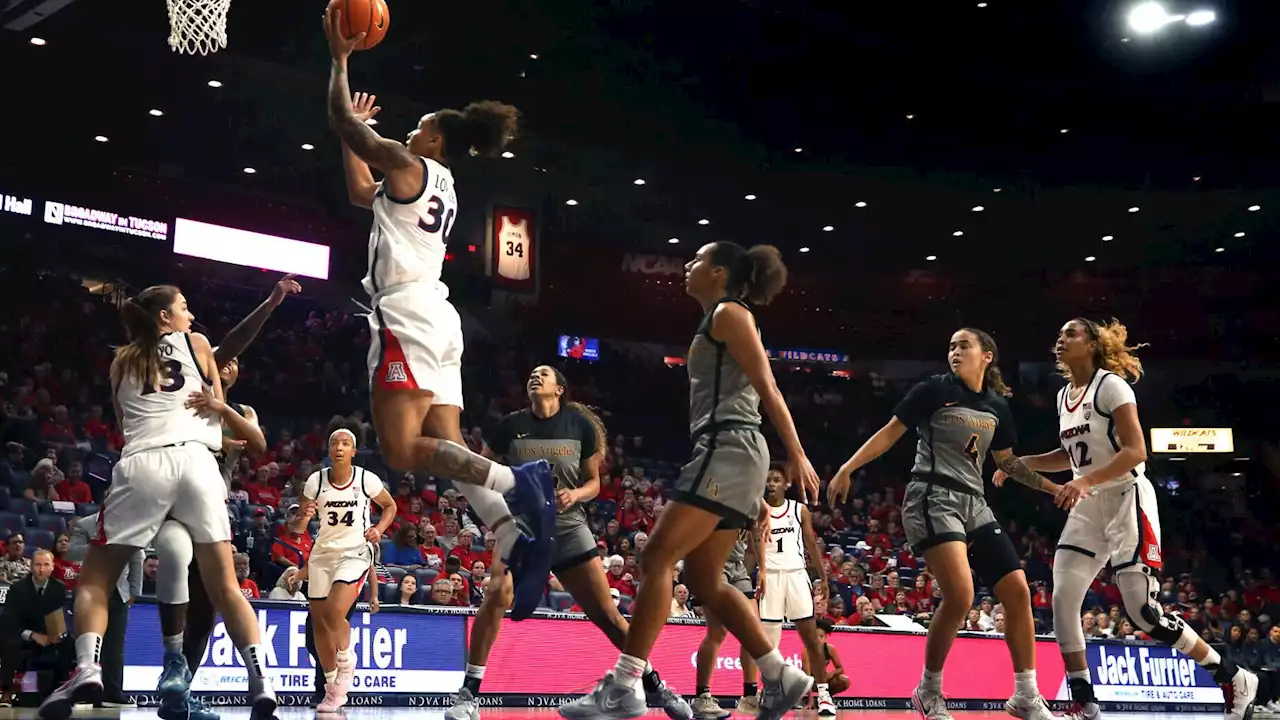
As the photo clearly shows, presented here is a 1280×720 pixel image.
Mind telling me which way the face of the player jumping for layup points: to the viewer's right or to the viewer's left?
to the viewer's left

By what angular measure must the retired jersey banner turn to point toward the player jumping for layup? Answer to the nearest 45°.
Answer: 0° — it already faces them

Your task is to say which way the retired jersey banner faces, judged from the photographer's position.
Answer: facing the viewer
